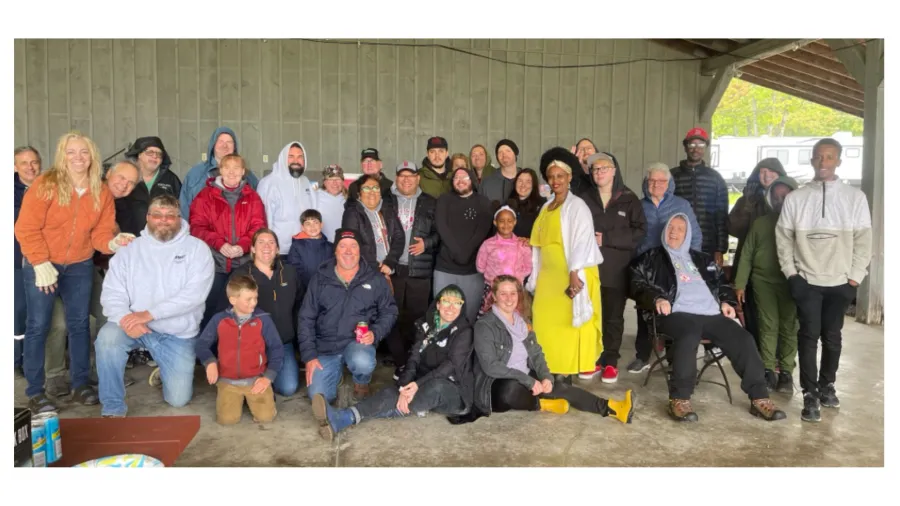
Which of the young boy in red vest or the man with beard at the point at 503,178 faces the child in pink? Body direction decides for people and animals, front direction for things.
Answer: the man with beard

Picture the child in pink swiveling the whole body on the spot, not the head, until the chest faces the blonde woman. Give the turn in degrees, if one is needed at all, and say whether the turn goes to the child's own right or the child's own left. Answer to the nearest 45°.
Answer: approximately 90° to the child's own right

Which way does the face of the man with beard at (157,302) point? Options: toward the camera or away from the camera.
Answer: toward the camera

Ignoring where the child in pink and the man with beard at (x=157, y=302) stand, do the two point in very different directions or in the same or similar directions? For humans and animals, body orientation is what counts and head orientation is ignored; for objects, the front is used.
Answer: same or similar directions

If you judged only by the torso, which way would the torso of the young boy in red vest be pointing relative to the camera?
toward the camera

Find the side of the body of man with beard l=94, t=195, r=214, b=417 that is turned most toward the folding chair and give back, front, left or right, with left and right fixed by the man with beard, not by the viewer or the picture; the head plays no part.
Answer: left

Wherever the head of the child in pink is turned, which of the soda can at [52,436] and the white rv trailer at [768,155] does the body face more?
the soda can

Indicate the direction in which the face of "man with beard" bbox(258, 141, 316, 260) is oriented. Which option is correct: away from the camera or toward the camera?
toward the camera

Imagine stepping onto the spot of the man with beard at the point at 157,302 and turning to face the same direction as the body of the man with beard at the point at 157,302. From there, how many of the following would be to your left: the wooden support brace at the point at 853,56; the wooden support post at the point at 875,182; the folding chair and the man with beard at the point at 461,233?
4

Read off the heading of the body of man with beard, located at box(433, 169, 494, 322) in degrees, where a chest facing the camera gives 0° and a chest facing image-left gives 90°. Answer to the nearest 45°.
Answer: approximately 0°
